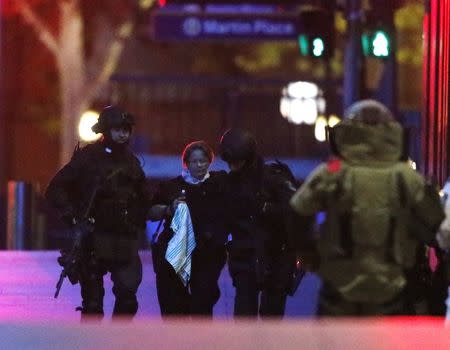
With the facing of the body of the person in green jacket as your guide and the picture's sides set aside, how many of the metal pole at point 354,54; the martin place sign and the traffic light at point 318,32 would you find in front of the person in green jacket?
3

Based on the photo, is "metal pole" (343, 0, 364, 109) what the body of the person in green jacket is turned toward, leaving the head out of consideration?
yes

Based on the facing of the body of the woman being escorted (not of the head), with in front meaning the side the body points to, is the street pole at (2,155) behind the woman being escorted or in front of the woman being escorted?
behind

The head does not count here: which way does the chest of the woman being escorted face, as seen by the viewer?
toward the camera

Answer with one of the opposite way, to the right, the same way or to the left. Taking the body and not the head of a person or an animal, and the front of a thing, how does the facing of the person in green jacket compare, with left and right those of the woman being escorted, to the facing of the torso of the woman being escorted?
the opposite way

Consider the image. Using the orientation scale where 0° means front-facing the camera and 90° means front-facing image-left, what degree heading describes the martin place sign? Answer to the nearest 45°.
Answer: approximately 0°

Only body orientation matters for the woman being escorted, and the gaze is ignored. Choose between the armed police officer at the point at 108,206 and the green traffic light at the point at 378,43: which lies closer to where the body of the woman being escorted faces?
the armed police officer

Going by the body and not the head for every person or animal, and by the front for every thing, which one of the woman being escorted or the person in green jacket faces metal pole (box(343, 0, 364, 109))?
the person in green jacket

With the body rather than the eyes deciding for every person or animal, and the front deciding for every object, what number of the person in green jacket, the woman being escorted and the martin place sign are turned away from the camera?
1

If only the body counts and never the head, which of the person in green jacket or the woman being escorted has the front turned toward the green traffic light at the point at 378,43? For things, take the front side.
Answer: the person in green jacket

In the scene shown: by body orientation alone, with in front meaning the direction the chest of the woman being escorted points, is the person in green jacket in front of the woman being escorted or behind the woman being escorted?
in front

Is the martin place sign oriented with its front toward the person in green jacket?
yes

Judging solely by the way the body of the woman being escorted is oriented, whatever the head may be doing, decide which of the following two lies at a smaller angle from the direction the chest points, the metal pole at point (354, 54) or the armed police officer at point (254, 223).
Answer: the armed police officer

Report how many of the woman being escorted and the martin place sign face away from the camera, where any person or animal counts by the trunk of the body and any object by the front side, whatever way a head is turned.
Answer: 0
